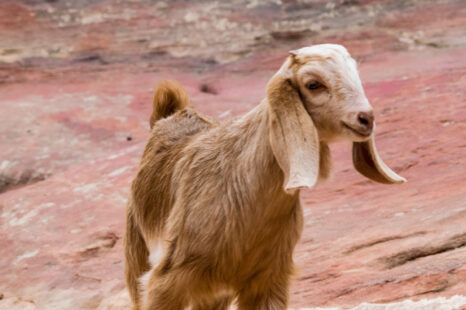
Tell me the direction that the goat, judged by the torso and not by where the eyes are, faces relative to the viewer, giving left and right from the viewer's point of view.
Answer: facing the viewer and to the right of the viewer
